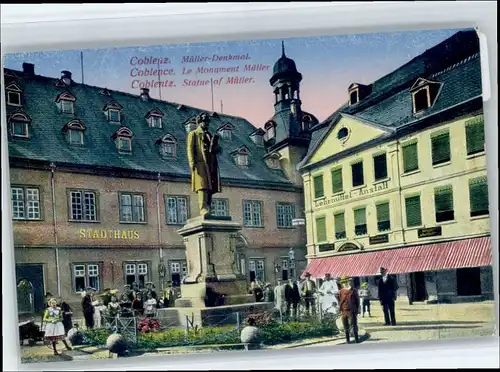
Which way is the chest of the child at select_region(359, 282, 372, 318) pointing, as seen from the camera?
toward the camera

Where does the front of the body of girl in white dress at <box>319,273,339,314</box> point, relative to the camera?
toward the camera

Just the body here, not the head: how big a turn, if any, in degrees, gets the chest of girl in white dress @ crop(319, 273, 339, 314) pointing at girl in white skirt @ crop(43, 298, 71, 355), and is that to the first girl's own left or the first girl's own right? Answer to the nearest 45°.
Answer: approximately 90° to the first girl's own right

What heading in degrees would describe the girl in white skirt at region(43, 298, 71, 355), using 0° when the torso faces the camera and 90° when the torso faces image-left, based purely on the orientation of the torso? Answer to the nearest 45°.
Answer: approximately 0°

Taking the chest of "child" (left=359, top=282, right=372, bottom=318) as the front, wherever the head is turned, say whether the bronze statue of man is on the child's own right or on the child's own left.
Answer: on the child's own right

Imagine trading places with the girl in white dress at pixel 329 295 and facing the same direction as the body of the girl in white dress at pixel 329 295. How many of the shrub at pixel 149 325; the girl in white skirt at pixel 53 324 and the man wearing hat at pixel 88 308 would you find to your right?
3

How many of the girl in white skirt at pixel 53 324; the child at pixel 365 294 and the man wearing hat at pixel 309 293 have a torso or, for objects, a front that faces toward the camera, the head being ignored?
3

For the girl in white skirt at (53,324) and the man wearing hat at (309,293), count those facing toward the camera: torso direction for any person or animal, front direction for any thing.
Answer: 2
